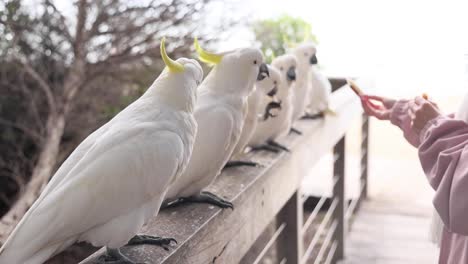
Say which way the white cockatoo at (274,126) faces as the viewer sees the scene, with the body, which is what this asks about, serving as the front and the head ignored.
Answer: to the viewer's right

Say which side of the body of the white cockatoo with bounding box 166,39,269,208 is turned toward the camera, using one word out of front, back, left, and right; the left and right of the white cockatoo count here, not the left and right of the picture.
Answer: right

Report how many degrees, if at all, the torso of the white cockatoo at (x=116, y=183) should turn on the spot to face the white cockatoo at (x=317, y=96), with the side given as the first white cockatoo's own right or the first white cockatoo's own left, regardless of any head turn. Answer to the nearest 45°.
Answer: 0° — it already faces it

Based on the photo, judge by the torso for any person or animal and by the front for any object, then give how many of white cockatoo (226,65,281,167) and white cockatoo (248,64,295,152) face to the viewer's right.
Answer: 2

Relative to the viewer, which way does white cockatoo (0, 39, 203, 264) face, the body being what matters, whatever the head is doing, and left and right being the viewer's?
facing away from the viewer and to the right of the viewer

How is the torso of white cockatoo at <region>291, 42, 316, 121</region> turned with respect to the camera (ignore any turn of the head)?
to the viewer's right

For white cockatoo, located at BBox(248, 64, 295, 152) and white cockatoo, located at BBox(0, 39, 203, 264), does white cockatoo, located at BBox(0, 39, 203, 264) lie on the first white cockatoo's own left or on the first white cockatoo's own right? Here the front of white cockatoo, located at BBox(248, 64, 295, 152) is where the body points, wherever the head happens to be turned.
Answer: on the first white cockatoo's own right

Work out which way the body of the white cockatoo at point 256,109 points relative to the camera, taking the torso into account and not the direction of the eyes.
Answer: to the viewer's right

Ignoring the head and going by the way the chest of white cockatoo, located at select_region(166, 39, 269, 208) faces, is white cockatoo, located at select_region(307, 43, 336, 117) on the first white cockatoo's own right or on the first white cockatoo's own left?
on the first white cockatoo's own left
